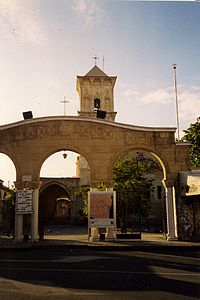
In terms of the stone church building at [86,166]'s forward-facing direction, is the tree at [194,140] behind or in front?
in front

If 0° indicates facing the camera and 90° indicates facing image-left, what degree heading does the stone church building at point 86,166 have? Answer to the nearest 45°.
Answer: approximately 0°

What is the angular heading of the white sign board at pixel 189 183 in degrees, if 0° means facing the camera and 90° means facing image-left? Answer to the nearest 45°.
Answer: approximately 0°

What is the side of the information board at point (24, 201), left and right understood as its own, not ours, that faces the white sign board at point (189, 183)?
left

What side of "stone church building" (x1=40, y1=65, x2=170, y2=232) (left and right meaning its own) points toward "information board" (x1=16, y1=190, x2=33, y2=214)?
front

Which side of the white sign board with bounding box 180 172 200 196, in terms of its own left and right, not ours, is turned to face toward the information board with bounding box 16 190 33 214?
right

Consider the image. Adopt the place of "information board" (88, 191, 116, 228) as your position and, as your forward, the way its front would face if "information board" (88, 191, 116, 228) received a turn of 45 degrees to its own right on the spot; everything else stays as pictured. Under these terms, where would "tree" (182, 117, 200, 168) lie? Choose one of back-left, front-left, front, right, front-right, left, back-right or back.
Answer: back

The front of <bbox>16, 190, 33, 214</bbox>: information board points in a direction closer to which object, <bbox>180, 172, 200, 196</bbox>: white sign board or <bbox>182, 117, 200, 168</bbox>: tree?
the white sign board
